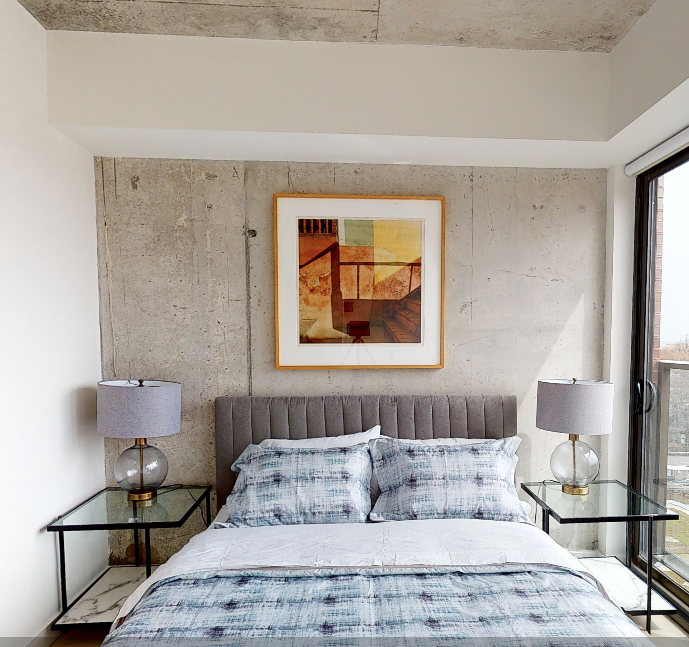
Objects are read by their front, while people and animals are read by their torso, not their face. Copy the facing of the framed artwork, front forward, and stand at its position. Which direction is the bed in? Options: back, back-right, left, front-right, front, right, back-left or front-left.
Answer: front

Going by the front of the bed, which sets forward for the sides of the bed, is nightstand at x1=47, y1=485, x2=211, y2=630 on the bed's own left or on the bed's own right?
on the bed's own right

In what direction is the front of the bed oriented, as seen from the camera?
facing the viewer

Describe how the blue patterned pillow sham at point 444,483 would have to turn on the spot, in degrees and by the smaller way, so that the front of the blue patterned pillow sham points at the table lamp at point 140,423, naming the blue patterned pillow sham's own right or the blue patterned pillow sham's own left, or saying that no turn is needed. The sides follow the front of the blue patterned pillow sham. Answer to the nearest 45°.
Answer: approximately 90° to the blue patterned pillow sham's own right

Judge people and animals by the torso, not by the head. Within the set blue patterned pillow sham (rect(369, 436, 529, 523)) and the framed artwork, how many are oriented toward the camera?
2

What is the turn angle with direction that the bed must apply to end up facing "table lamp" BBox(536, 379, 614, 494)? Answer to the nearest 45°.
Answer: approximately 135° to its left

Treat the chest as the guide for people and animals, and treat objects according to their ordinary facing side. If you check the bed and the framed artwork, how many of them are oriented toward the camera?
2

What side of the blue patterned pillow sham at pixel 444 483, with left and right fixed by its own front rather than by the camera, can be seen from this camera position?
front

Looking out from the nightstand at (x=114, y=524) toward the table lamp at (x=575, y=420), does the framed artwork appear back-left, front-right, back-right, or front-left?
front-left

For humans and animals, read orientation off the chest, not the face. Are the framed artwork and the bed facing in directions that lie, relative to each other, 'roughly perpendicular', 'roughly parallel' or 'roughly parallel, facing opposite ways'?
roughly parallel

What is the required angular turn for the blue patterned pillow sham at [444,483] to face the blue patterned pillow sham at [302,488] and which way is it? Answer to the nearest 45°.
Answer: approximately 90° to its right
